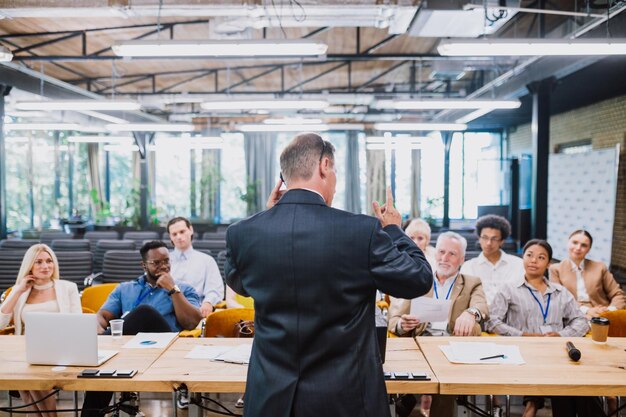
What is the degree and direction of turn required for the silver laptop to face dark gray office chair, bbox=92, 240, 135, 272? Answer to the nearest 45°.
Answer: approximately 45° to its left

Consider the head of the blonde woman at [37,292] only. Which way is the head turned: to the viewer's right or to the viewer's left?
to the viewer's right

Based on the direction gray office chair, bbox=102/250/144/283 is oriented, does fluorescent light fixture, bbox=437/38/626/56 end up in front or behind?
in front

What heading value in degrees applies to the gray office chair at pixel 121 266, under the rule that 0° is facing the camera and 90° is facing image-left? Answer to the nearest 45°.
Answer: approximately 0°

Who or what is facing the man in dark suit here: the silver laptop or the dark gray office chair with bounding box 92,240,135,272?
the dark gray office chair

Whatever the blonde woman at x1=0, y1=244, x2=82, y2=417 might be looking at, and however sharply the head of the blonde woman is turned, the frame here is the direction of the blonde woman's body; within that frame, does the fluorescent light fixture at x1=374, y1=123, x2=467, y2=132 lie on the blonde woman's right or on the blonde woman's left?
on the blonde woman's left

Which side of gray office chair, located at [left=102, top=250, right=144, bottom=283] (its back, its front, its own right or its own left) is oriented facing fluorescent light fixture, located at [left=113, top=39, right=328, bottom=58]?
front

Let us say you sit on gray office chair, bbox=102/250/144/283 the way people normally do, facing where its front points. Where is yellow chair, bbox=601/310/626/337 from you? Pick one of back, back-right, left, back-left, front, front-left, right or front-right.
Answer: front-left

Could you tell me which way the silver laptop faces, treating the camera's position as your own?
facing away from the viewer and to the right of the viewer
